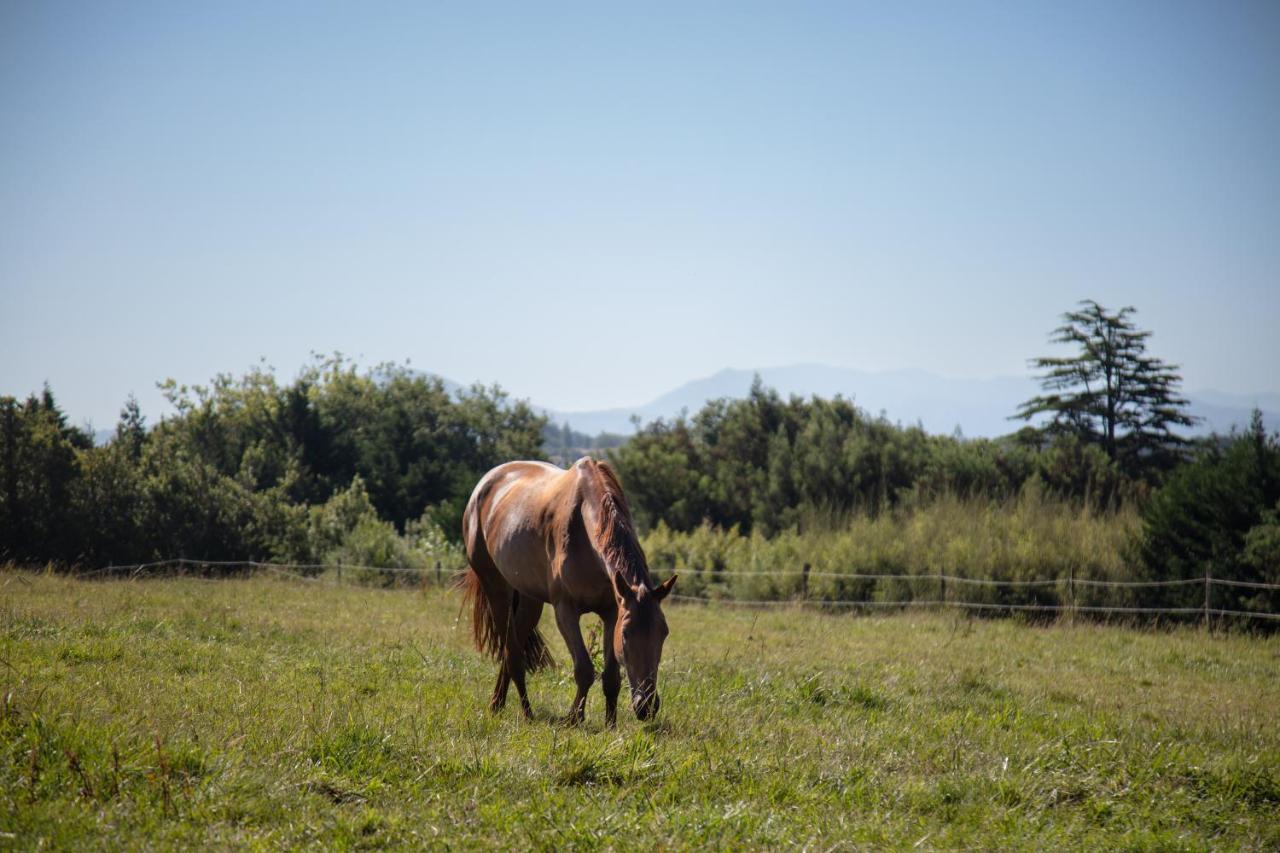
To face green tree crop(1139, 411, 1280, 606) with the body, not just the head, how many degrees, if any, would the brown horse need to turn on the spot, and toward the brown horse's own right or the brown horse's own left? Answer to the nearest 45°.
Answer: approximately 90° to the brown horse's own left

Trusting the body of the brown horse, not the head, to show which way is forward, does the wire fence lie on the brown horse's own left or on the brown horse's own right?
on the brown horse's own left

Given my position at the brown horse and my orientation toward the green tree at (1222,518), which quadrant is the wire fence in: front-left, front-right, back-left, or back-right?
front-left

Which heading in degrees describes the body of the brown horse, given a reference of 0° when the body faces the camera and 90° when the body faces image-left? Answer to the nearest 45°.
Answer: approximately 315°
